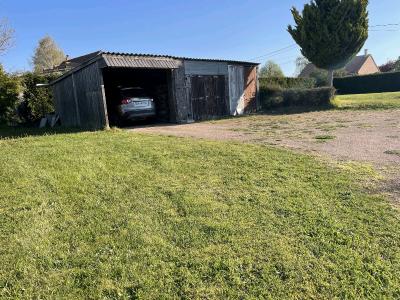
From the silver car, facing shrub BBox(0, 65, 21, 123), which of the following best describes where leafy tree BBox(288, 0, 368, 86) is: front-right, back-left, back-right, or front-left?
back-right

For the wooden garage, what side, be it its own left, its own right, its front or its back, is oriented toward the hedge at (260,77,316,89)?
left

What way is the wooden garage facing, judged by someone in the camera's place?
facing the viewer and to the right of the viewer

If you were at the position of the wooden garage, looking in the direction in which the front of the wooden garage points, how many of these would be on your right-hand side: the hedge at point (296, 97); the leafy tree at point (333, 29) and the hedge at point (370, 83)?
0

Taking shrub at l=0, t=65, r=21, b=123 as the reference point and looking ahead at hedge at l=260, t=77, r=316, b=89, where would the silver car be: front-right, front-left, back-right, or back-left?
front-right

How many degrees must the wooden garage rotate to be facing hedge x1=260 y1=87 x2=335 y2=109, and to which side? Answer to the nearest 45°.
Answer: approximately 90° to its left

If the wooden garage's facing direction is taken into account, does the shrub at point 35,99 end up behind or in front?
behind
